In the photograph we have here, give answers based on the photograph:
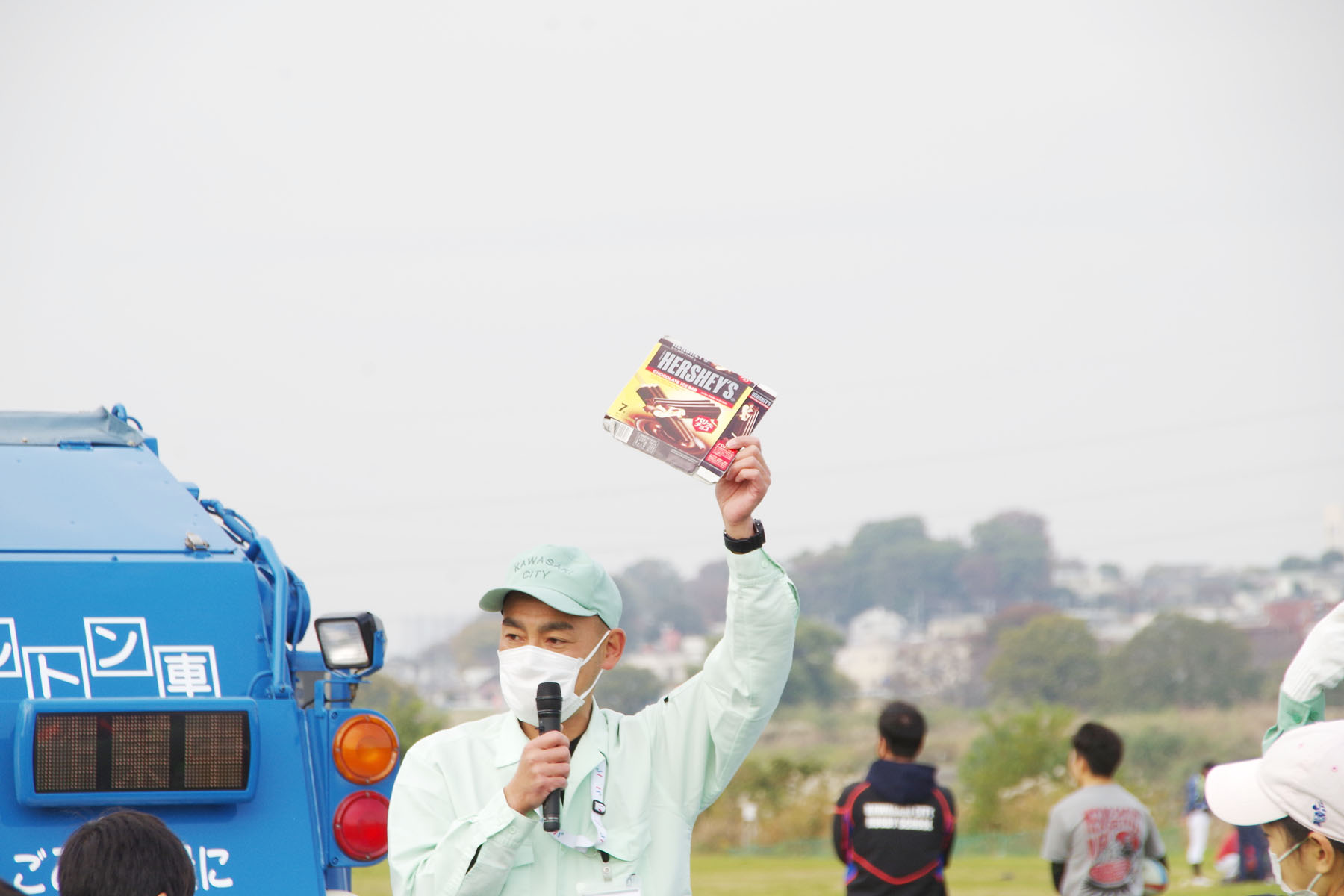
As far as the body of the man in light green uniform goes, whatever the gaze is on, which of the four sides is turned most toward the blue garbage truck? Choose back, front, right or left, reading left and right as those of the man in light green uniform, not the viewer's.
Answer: right

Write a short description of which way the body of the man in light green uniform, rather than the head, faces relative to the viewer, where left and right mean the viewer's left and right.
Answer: facing the viewer and to the left of the viewer

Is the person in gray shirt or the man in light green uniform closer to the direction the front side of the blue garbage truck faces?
the person in gray shirt

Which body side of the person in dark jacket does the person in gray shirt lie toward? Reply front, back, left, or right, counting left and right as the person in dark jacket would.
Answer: right

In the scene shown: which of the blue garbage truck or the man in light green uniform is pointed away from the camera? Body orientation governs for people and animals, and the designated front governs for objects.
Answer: the blue garbage truck

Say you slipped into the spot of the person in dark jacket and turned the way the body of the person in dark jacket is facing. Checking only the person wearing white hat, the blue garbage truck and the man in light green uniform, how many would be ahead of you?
0

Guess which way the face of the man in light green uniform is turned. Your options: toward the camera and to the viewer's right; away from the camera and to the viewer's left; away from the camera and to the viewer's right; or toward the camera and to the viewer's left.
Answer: toward the camera and to the viewer's left

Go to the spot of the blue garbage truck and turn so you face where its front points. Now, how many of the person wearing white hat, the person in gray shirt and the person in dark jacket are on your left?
0

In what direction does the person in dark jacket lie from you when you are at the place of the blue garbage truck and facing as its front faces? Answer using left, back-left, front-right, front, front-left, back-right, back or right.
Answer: front-right

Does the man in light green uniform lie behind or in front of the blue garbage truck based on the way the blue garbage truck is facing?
behind

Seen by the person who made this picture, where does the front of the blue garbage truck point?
facing away from the viewer

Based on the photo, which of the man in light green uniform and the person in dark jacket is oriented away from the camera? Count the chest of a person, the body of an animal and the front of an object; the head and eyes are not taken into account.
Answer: the person in dark jacket

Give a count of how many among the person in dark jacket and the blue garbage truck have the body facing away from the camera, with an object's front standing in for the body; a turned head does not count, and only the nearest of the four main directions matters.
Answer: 2

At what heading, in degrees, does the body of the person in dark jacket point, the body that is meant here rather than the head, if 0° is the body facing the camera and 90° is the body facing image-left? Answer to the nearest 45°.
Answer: approximately 180°
